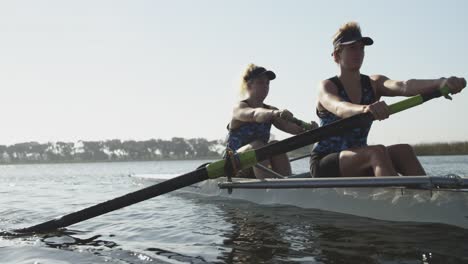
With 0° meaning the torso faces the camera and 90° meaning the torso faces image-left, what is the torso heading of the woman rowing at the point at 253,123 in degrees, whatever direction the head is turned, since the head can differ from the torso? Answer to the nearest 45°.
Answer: approximately 315°

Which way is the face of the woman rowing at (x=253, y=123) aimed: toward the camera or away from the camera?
toward the camera

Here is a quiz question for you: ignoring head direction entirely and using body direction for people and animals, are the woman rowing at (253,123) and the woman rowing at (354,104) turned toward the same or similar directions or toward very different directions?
same or similar directions

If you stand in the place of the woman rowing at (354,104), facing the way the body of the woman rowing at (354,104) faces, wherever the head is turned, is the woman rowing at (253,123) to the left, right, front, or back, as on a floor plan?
back

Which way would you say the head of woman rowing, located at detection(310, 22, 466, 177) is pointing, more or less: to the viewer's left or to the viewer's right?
to the viewer's right

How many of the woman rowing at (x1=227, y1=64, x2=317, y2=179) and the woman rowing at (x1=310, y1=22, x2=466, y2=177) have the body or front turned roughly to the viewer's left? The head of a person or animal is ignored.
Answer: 0

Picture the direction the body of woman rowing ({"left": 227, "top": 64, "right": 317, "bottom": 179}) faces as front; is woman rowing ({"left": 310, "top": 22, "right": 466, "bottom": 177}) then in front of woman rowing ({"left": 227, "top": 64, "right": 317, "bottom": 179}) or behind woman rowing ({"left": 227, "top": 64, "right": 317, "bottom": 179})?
in front

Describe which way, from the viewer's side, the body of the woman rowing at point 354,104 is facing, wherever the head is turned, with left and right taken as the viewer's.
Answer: facing the viewer and to the right of the viewer

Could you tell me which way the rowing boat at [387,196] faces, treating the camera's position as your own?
facing away from the viewer and to the left of the viewer
